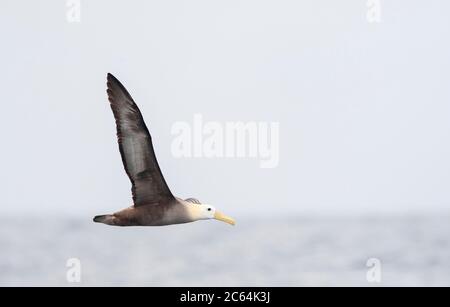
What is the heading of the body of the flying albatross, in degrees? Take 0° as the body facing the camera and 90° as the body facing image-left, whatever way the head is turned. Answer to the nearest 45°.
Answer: approximately 270°
